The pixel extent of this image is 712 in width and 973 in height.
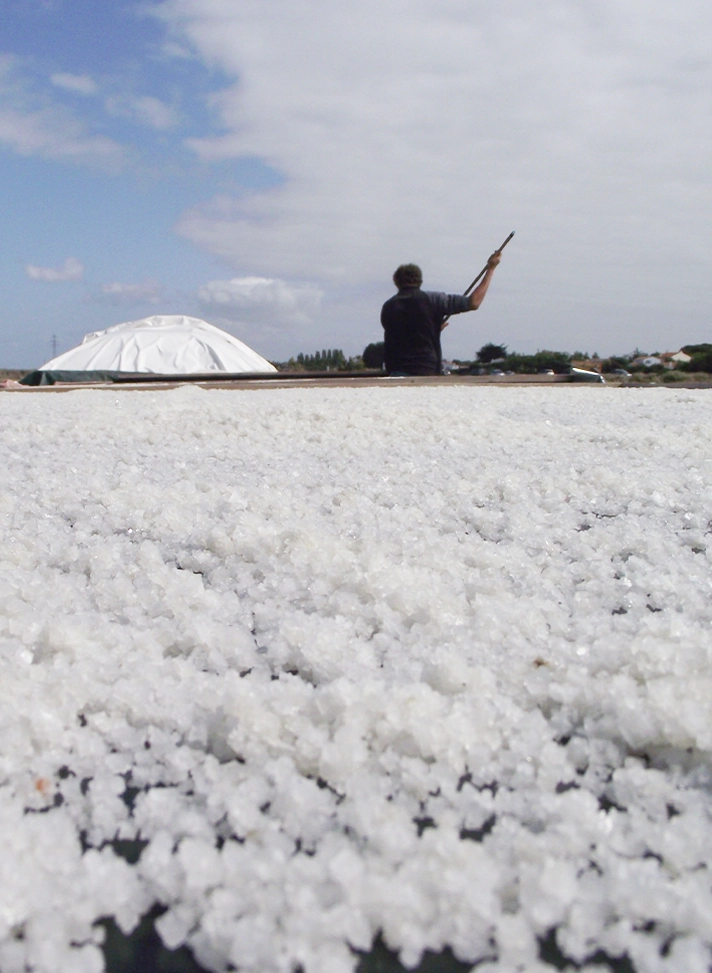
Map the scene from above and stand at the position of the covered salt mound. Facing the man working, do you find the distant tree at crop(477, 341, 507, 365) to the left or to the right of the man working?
left

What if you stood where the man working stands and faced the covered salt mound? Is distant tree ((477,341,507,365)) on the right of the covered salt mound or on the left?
right

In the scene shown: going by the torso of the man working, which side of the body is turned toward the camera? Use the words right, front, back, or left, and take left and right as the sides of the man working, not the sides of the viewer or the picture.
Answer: back

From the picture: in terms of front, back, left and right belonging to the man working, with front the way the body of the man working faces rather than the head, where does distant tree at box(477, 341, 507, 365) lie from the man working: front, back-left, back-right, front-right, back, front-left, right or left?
front

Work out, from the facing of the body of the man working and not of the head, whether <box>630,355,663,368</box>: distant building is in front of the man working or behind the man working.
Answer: in front

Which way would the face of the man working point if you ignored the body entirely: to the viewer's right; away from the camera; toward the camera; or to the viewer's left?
away from the camera
